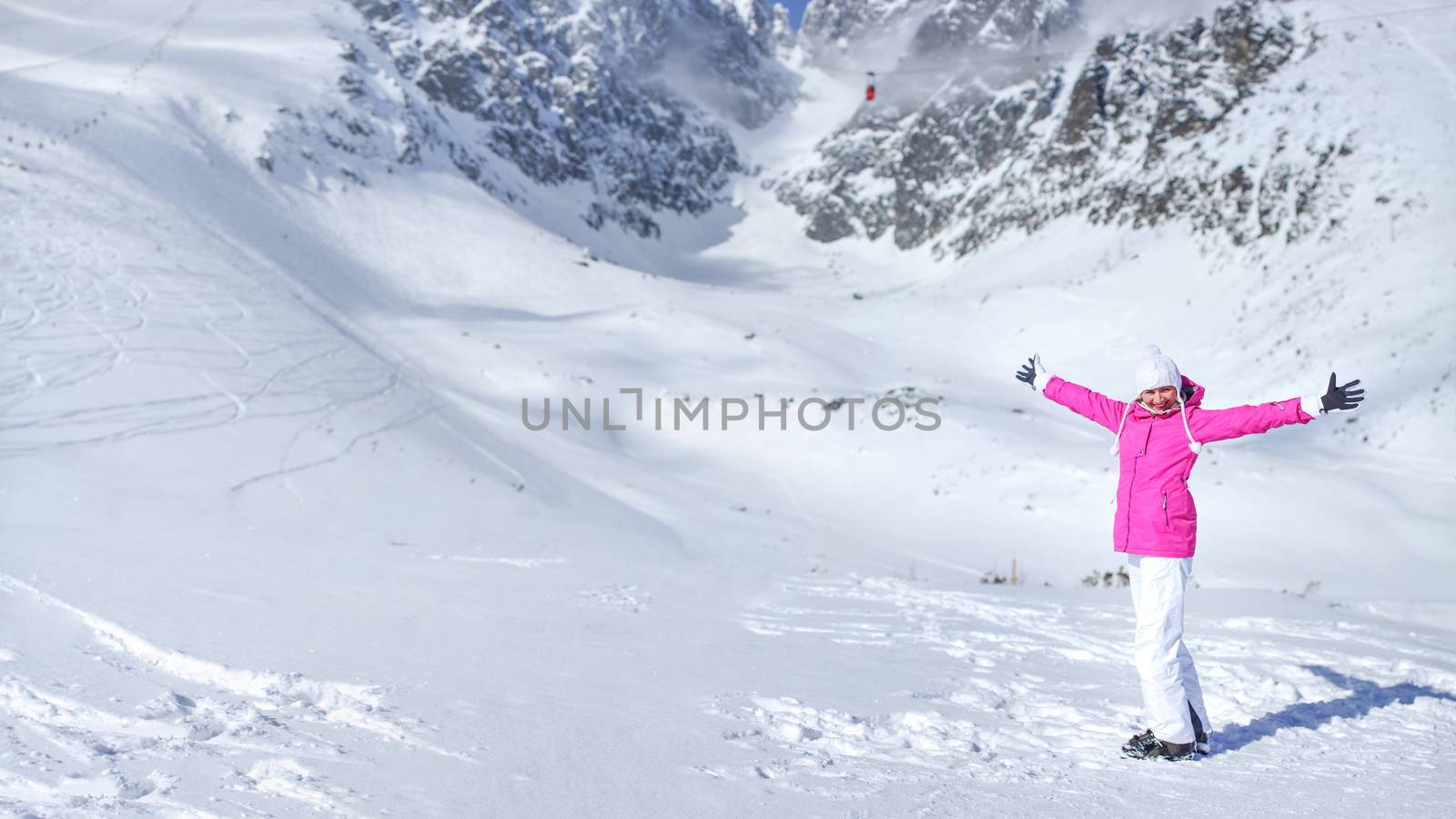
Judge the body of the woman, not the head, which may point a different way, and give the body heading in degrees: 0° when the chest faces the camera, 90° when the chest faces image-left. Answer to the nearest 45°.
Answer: approximately 45°
